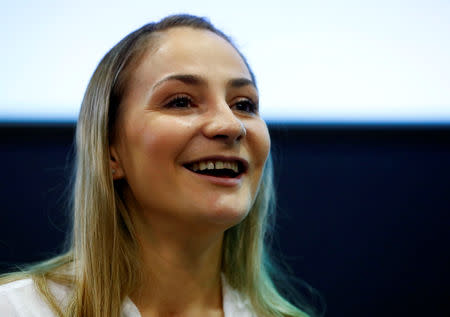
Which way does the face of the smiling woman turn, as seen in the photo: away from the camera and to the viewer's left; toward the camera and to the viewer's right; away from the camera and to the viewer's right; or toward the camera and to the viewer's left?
toward the camera and to the viewer's right

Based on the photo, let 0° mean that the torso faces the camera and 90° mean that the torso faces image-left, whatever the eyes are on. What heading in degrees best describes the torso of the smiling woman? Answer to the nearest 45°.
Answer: approximately 315°
